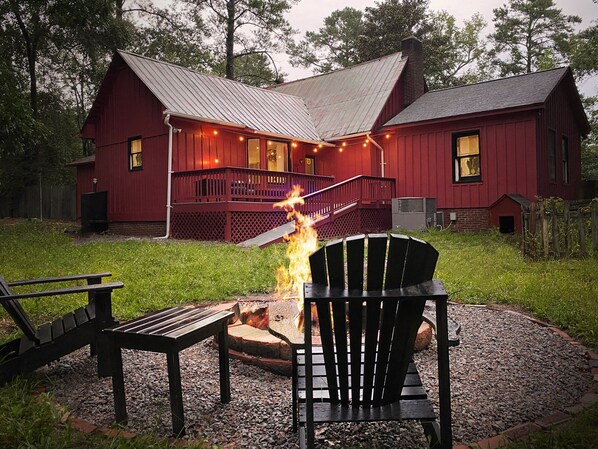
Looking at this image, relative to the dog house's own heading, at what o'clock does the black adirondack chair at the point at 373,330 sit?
The black adirondack chair is roughly at 12 o'clock from the dog house.

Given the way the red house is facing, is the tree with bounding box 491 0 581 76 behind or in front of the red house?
behind

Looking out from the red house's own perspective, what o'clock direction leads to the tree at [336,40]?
The tree is roughly at 6 o'clock from the red house.

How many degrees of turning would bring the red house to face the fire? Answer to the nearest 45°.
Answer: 0° — it already faces it

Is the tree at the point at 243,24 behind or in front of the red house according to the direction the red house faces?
behind

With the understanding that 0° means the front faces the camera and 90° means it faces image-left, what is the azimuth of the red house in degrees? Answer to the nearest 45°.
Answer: approximately 0°

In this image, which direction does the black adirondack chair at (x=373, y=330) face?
away from the camera

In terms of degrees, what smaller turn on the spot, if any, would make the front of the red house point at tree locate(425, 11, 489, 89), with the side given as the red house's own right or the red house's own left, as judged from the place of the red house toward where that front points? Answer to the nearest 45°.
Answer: approximately 135° to the red house's own left

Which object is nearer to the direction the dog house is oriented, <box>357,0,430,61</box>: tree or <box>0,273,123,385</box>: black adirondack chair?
the black adirondack chair

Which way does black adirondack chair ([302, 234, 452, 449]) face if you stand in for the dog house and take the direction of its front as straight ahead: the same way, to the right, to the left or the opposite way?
the opposite way

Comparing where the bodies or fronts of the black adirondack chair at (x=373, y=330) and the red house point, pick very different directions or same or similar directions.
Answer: very different directions
